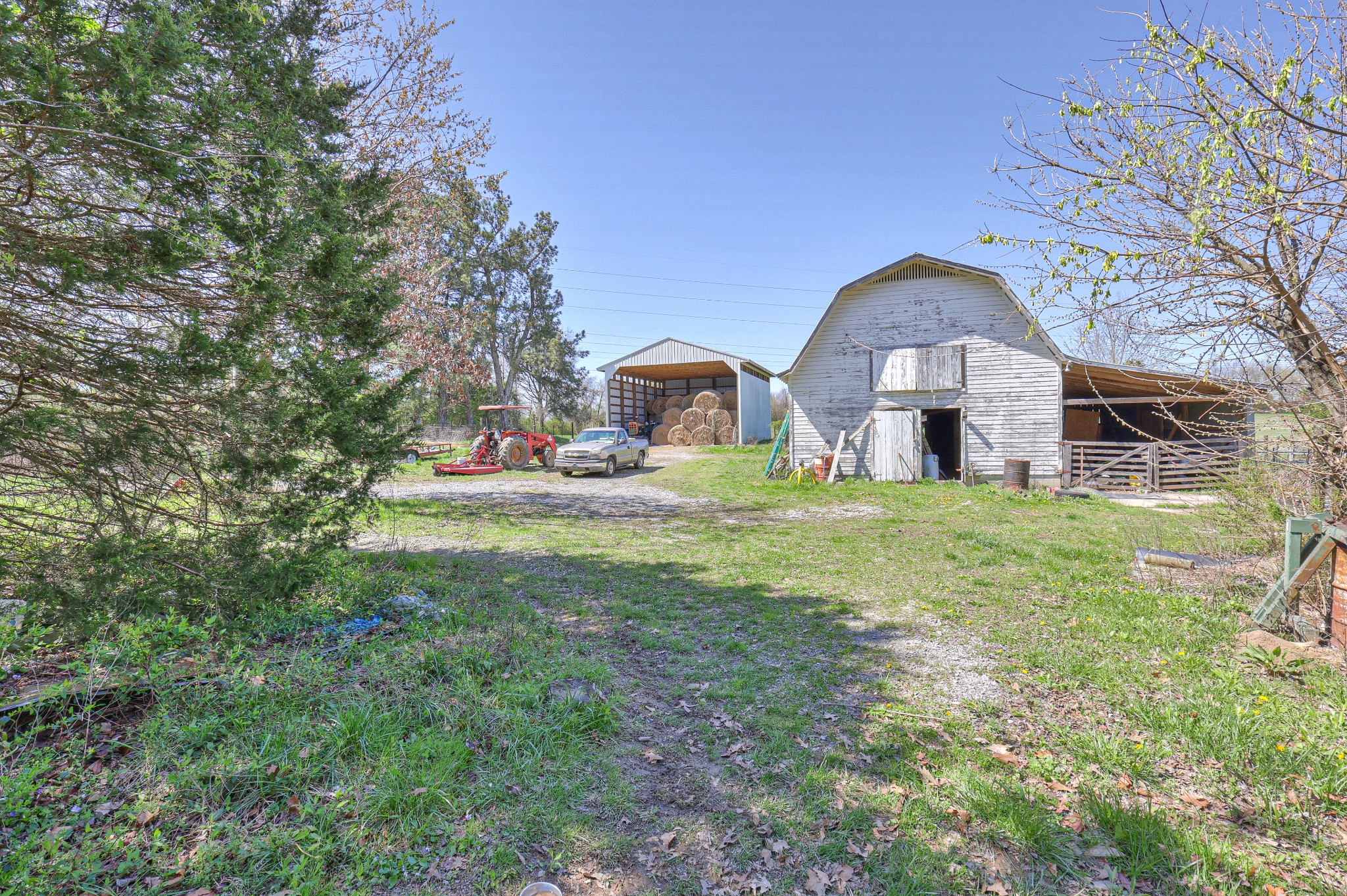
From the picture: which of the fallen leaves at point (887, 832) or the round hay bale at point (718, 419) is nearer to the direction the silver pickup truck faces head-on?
the fallen leaves

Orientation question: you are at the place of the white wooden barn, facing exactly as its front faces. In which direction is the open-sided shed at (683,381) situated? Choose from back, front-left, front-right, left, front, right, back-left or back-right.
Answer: back-right

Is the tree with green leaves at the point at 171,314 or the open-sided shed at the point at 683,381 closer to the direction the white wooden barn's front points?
the tree with green leaves

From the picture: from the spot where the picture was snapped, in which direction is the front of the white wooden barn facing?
facing the viewer

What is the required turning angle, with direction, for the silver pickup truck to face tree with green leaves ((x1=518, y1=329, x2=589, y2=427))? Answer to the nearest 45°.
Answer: approximately 135° to its right

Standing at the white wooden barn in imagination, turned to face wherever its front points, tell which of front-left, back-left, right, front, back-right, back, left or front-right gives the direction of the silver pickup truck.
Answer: right

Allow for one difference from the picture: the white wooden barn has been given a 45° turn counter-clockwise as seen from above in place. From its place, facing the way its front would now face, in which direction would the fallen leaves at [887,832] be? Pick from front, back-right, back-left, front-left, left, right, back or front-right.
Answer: front-right

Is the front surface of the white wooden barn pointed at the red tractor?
no

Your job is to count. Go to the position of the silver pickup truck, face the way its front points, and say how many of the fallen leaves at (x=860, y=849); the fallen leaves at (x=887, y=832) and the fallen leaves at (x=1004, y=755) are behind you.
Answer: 0

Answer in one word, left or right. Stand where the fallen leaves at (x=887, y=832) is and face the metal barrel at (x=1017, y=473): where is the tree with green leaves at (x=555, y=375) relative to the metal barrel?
left

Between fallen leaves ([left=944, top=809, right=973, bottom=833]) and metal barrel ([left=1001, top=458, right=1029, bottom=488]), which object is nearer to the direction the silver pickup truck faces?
the fallen leaves

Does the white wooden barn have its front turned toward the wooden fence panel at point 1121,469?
no

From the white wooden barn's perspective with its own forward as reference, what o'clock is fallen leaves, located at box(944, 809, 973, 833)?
The fallen leaves is roughly at 12 o'clock from the white wooden barn.

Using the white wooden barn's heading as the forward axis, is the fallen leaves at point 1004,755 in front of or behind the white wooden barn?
in front

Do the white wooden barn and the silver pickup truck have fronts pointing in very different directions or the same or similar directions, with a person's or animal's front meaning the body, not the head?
same or similar directions

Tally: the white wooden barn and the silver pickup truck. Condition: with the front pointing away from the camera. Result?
0
